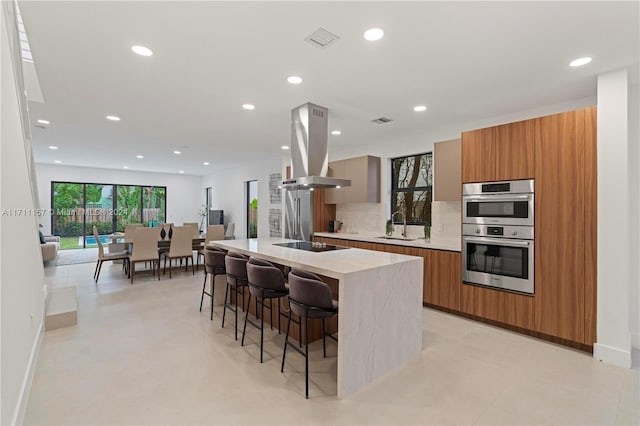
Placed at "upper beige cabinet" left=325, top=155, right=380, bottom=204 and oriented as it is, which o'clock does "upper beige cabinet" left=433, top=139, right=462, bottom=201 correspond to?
"upper beige cabinet" left=433, top=139, right=462, bottom=201 is roughly at 9 o'clock from "upper beige cabinet" left=325, top=155, right=380, bottom=204.

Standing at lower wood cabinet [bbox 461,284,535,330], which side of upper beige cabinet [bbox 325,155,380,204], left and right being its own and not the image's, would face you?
left

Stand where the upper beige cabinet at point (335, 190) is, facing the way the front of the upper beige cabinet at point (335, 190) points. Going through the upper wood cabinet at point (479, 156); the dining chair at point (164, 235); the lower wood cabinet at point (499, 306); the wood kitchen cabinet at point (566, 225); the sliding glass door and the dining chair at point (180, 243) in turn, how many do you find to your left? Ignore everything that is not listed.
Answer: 3

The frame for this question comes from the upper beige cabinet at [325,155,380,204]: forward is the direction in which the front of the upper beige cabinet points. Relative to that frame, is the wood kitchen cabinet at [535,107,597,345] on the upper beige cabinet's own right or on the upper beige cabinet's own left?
on the upper beige cabinet's own left
